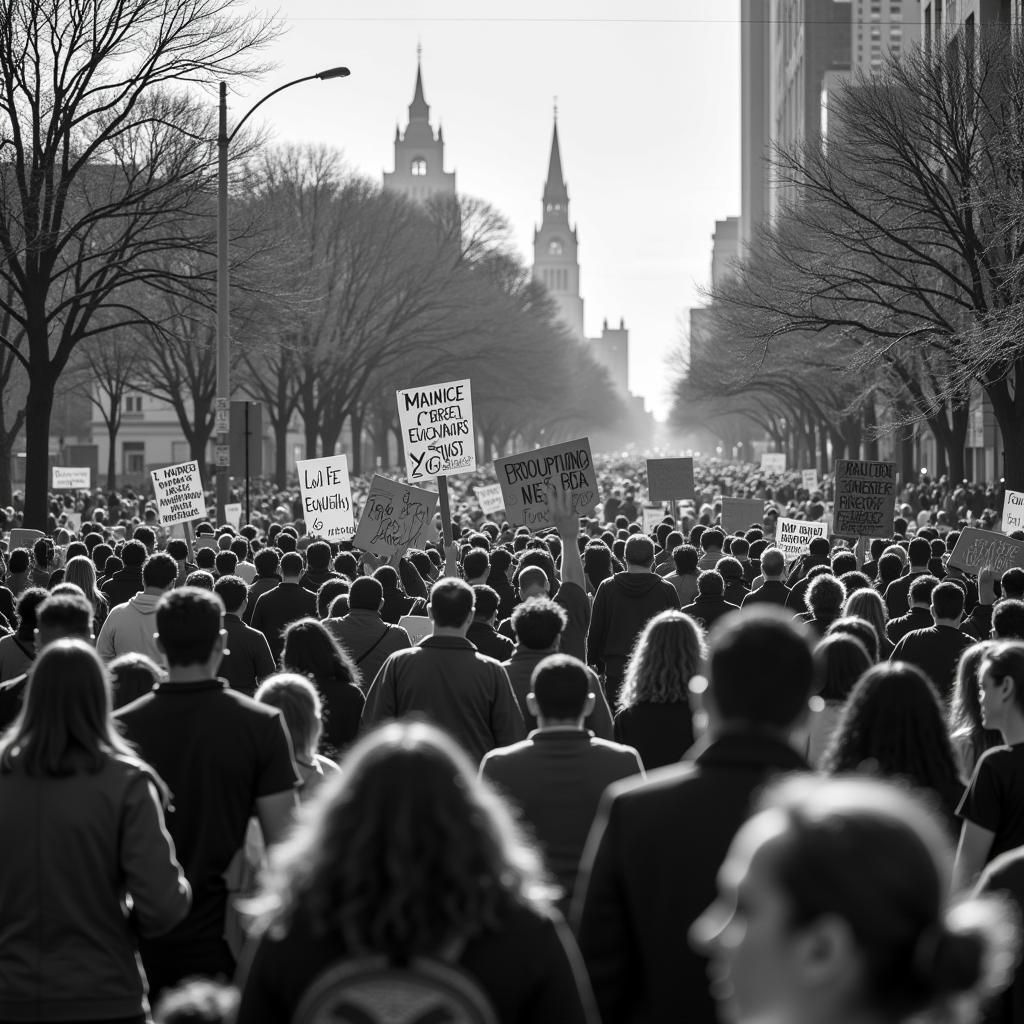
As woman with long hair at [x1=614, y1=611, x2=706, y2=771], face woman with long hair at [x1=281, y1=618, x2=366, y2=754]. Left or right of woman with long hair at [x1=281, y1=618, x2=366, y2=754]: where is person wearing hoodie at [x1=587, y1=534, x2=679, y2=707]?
right

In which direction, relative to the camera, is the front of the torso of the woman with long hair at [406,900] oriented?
away from the camera

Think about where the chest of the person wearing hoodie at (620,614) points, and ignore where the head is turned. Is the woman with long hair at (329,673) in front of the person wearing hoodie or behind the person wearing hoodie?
behind

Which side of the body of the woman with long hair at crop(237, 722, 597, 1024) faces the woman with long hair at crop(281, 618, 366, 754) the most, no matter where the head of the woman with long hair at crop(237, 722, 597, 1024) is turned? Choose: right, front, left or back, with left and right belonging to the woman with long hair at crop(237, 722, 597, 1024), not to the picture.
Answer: front

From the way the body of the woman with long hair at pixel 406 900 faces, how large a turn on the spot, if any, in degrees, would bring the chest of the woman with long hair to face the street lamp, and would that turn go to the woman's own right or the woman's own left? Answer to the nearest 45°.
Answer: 0° — they already face it

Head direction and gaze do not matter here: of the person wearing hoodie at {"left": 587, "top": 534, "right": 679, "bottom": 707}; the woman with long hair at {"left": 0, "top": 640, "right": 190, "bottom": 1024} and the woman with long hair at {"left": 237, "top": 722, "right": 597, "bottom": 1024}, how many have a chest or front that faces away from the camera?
3

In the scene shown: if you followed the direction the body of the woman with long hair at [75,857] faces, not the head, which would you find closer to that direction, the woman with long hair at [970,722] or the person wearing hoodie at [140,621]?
the person wearing hoodie

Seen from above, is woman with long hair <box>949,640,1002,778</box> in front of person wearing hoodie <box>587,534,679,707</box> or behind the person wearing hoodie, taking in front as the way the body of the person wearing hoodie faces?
behind

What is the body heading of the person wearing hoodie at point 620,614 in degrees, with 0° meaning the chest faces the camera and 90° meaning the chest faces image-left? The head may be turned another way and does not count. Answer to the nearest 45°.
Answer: approximately 180°

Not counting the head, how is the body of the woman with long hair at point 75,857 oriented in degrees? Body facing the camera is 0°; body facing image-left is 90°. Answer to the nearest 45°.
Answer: approximately 180°

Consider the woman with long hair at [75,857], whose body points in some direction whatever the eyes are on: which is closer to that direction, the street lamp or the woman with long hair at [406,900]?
the street lamp

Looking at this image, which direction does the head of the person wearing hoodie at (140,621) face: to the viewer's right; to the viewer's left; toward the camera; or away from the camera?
away from the camera

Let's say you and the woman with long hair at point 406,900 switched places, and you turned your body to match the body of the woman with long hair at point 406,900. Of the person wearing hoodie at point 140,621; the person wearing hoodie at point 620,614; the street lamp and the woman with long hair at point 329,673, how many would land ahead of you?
4

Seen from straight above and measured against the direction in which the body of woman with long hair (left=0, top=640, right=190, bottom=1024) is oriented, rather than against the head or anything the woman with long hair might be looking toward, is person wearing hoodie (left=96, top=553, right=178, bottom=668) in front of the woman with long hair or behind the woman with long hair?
in front

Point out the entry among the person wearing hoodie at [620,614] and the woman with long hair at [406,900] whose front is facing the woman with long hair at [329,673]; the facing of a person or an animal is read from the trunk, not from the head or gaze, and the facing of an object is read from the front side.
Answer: the woman with long hair at [406,900]

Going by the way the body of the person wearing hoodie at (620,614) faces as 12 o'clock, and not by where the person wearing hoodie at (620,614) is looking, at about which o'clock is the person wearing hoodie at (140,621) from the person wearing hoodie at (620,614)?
the person wearing hoodie at (140,621) is roughly at 8 o'clock from the person wearing hoodie at (620,614).
